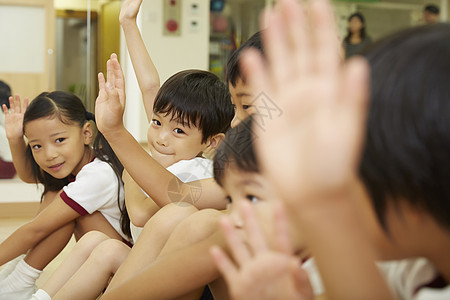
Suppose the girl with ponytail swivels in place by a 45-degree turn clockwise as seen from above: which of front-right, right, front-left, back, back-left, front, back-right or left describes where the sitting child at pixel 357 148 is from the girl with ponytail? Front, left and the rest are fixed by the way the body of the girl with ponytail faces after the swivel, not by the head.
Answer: left

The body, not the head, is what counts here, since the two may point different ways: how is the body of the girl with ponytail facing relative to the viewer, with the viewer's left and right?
facing the viewer and to the left of the viewer
